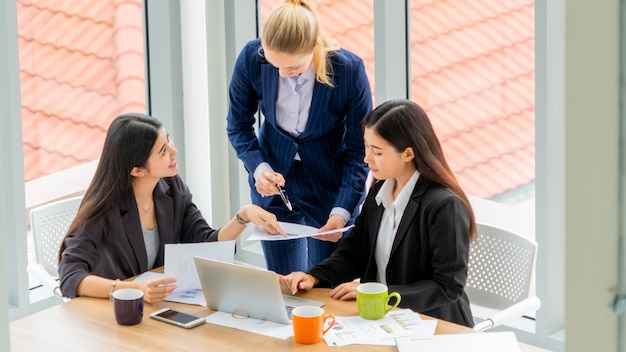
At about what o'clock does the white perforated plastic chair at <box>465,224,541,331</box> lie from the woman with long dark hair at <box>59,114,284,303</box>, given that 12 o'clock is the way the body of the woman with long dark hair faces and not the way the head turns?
The white perforated plastic chair is roughly at 11 o'clock from the woman with long dark hair.

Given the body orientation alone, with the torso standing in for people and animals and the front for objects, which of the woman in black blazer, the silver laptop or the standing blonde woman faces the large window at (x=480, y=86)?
the silver laptop

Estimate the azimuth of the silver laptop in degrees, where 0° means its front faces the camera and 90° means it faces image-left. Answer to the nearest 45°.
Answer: approximately 225°

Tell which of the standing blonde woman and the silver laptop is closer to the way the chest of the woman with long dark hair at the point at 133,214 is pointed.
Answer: the silver laptop

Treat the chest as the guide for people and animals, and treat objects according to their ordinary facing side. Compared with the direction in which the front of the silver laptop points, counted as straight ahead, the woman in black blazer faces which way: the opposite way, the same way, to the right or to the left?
the opposite way

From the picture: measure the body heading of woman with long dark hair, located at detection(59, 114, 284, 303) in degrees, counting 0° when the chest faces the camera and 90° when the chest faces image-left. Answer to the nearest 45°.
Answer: approximately 315°

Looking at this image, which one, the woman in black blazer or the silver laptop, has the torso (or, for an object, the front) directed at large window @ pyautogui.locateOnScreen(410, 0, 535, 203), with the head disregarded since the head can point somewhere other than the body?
the silver laptop

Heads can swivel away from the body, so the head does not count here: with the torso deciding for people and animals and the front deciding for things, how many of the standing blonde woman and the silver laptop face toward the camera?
1

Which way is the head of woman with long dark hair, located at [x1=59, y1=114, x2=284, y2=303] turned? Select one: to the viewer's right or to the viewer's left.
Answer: to the viewer's right

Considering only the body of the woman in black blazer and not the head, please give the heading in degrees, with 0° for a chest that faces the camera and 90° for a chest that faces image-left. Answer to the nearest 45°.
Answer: approximately 45°

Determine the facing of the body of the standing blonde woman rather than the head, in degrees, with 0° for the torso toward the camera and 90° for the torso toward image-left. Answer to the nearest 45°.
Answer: approximately 0°
